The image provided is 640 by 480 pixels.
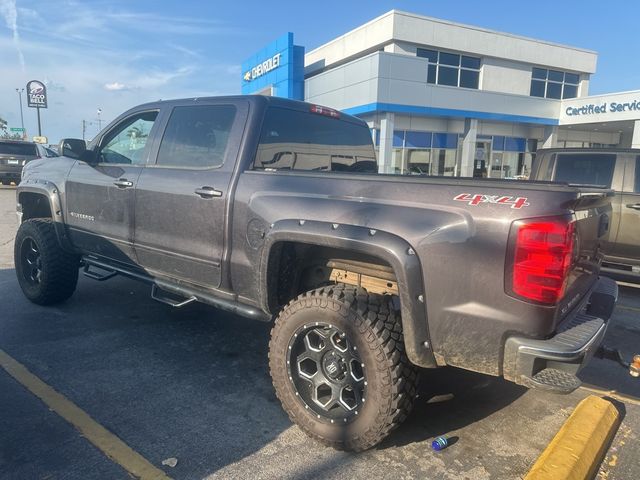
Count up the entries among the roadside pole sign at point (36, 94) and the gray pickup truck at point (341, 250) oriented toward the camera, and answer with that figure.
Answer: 1

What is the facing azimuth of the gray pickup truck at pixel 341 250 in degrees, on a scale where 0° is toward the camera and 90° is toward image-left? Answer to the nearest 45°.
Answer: approximately 135°

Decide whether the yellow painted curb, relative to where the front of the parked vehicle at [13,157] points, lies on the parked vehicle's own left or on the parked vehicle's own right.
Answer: on the parked vehicle's own right

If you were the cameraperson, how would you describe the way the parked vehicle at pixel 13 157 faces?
facing away from the viewer and to the right of the viewer

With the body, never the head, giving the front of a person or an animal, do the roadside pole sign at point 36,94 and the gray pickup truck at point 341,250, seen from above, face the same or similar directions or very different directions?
very different directions

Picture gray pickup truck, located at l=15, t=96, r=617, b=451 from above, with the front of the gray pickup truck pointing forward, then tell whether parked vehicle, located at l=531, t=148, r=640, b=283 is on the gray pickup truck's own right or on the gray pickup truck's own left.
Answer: on the gray pickup truck's own right

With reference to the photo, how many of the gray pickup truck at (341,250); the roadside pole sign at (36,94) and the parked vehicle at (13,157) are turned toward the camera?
1

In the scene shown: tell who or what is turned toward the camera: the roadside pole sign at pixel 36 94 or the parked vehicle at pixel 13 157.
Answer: the roadside pole sign

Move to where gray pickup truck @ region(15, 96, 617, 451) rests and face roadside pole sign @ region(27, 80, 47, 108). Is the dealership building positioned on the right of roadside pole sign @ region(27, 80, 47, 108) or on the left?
right

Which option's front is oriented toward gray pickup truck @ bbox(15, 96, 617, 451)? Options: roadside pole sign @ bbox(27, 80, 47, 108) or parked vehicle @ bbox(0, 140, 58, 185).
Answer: the roadside pole sign

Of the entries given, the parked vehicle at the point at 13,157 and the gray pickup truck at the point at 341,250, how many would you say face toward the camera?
0

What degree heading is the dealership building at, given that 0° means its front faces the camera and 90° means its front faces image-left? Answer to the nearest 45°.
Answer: approximately 45°

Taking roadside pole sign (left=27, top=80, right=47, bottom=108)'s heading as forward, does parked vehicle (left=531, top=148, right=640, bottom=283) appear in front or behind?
in front

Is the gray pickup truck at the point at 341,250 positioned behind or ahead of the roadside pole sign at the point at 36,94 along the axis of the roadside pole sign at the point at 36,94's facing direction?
ahead

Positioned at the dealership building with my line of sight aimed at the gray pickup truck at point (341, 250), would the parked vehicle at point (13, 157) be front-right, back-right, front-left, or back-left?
front-right

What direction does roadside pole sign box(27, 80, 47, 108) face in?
toward the camera

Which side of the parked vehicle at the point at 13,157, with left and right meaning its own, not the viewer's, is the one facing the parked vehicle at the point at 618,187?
right
